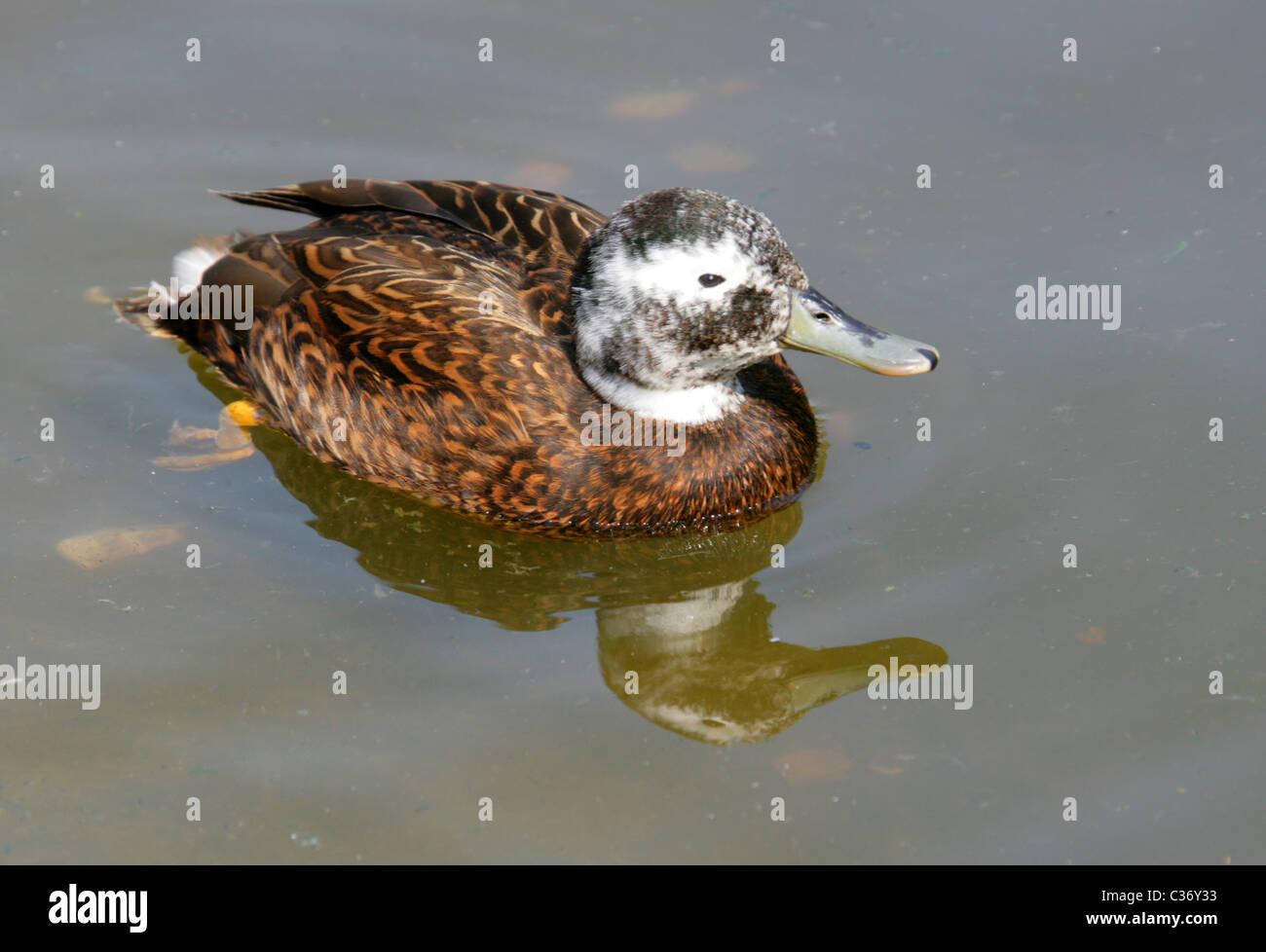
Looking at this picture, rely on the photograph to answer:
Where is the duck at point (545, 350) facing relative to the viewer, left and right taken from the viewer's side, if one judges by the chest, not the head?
facing the viewer and to the right of the viewer
